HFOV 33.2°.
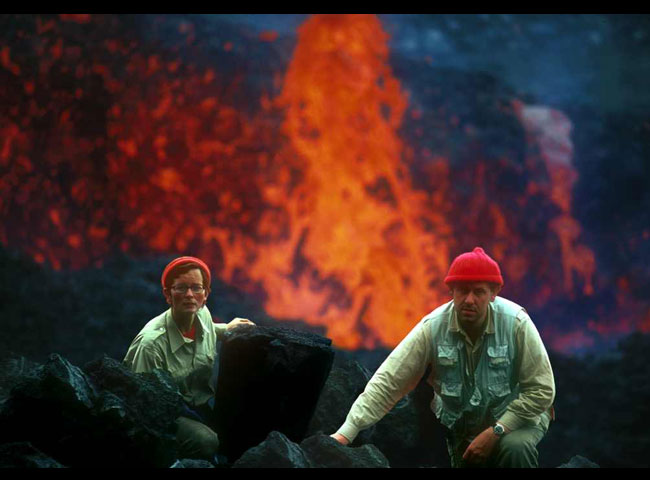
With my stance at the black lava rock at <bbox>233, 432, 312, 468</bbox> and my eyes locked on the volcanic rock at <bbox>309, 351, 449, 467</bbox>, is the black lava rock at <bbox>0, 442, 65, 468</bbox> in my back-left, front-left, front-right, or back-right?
back-left

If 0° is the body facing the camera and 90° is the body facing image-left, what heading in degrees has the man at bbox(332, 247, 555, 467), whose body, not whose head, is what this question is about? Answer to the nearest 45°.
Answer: approximately 0°

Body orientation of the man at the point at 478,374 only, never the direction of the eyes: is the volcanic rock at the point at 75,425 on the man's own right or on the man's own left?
on the man's own right

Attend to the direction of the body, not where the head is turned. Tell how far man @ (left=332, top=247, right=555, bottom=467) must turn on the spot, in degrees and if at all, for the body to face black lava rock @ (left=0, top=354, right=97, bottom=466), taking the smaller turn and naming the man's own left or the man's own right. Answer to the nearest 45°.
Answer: approximately 90° to the man's own right

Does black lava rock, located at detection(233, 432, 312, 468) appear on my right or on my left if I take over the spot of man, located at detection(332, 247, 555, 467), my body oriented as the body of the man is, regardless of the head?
on my right

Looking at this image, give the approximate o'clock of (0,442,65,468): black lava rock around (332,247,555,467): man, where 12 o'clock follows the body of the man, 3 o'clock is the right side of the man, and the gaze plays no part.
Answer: The black lava rock is roughly at 2 o'clock from the man.

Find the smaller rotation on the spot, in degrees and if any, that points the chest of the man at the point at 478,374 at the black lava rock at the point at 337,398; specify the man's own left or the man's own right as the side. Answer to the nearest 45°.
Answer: approximately 135° to the man's own right
